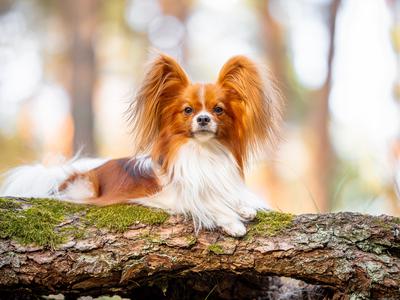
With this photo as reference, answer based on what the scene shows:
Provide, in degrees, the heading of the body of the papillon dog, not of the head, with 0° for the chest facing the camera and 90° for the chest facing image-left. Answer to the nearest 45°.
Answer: approximately 315°

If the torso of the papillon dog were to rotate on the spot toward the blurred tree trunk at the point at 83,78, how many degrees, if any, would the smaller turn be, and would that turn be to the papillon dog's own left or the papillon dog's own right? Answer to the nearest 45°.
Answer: approximately 135° to the papillon dog's own left

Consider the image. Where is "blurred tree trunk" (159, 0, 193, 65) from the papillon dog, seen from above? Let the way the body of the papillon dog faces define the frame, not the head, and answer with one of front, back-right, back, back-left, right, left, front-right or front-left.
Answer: back-left

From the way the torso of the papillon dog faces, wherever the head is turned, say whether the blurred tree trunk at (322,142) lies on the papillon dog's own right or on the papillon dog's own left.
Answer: on the papillon dog's own left

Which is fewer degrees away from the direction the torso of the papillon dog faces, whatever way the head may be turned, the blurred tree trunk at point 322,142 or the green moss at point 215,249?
the green moss

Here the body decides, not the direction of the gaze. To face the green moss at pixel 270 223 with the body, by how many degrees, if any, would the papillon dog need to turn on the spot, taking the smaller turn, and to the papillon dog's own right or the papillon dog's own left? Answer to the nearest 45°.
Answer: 0° — it already faces it

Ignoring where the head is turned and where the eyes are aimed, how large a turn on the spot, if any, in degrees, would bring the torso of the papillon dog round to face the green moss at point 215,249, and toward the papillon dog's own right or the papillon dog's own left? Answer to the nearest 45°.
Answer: approximately 45° to the papillon dog's own right
